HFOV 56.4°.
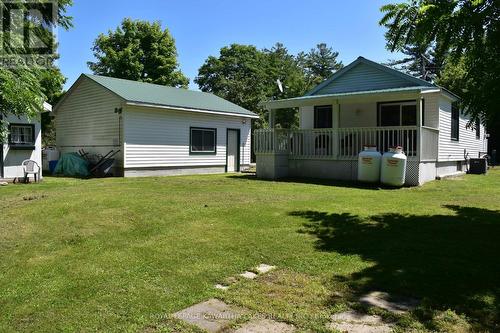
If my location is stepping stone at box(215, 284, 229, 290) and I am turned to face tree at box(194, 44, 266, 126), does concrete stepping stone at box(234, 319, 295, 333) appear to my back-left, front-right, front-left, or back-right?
back-right

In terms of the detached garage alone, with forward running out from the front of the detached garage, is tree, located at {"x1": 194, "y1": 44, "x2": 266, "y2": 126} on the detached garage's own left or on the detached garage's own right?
on the detached garage's own left

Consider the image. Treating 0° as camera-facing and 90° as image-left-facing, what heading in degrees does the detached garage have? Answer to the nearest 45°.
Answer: approximately 315°

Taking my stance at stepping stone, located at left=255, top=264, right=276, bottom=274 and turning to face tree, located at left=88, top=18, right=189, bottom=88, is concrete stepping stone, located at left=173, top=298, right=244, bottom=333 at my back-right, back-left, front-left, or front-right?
back-left

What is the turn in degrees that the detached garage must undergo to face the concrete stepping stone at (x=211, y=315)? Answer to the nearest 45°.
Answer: approximately 45° to its right

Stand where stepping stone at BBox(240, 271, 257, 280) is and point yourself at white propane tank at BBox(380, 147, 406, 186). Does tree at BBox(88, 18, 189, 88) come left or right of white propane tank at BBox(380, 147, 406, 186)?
left

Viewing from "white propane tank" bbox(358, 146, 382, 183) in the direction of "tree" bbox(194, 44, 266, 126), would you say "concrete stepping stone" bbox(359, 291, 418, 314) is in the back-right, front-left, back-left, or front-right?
back-left

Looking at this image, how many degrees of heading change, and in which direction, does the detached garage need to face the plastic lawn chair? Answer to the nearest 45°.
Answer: approximately 90° to its right
